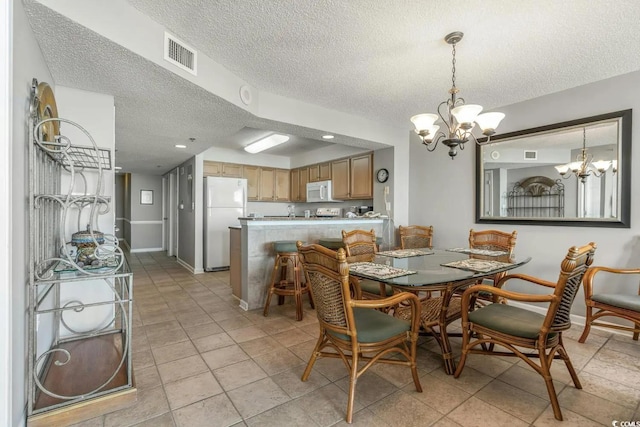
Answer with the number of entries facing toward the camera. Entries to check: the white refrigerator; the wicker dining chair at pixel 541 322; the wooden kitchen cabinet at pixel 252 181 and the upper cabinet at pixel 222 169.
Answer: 3

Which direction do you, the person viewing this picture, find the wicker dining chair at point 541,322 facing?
facing away from the viewer and to the left of the viewer

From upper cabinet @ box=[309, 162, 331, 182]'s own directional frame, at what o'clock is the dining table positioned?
The dining table is roughly at 10 o'clock from the upper cabinet.

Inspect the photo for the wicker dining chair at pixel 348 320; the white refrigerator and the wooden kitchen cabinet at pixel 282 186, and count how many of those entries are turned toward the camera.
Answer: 2

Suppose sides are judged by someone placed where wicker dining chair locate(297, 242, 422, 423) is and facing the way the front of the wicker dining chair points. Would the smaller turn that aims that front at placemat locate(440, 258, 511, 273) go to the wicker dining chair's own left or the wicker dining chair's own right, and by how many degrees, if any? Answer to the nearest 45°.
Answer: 0° — it already faces it

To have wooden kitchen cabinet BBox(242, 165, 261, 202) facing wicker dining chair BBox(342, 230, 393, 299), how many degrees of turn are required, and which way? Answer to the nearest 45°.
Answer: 0° — it already faces it
